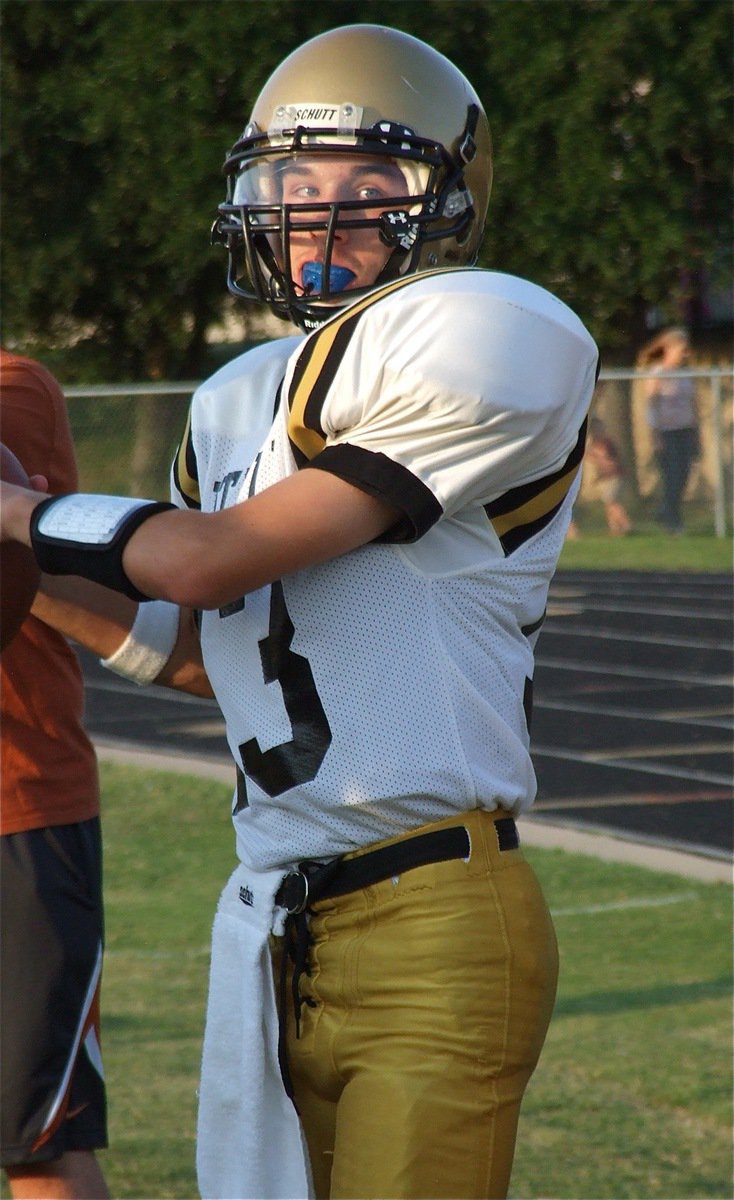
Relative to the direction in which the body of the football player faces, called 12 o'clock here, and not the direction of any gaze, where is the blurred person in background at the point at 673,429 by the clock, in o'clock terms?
The blurred person in background is roughly at 5 o'clock from the football player.

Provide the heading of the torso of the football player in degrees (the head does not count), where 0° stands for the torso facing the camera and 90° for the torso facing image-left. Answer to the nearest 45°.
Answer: approximately 45°

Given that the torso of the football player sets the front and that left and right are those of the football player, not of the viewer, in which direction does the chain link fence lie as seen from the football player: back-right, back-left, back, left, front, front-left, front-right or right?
back-right

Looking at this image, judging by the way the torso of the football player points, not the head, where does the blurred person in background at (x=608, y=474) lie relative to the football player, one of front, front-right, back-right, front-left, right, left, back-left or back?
back-right

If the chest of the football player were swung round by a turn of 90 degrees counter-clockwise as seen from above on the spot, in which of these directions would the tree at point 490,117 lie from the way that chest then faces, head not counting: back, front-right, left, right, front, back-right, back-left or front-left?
back-left
